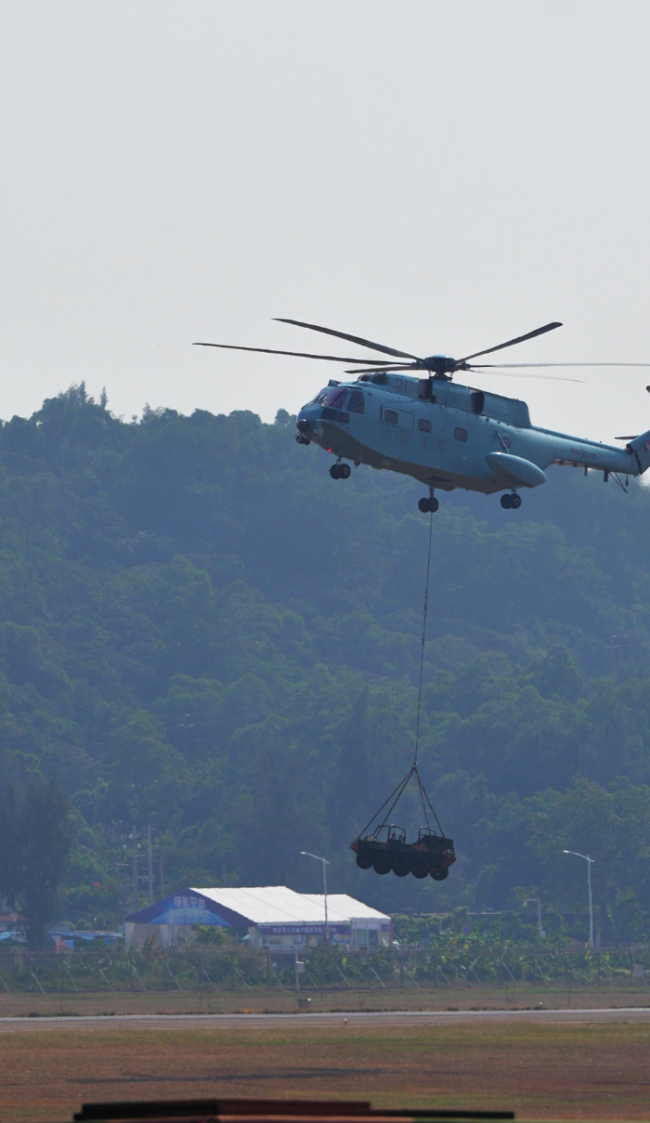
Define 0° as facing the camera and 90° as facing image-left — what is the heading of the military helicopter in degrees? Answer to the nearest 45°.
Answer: approximately 45°
